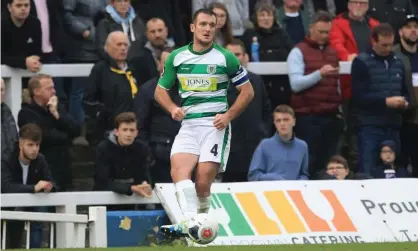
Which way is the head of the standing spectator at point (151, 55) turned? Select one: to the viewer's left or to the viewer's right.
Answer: to the viewer's right

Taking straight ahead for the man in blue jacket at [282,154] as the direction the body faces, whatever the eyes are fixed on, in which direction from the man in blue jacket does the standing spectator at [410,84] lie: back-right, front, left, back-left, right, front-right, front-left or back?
back-left

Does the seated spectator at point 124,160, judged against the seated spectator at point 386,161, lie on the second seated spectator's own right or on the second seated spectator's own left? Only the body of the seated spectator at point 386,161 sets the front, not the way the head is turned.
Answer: on the second seated spectator's own right
